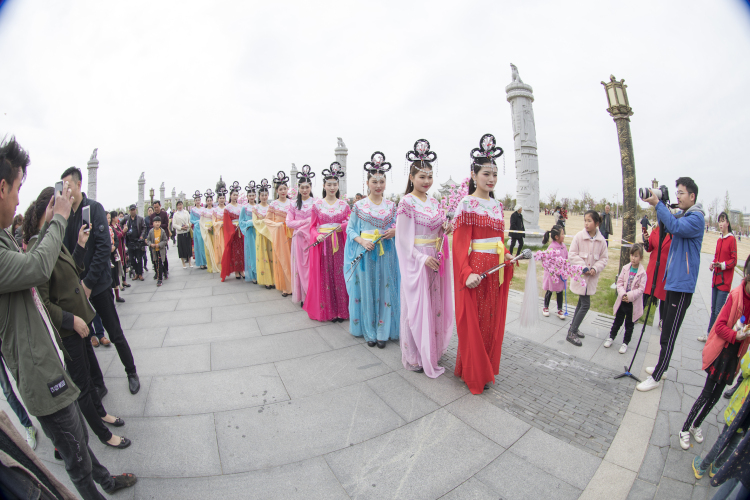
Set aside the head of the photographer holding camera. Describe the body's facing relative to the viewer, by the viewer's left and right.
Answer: facing to the left of the viewer

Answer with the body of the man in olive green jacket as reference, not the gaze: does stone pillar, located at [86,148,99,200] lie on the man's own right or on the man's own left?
on the man's own left

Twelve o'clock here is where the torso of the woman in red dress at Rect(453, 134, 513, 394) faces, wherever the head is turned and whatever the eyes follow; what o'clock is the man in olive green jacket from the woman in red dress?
The man in olive green jacket is roughly at 3 o'clock from the woman in red dress.

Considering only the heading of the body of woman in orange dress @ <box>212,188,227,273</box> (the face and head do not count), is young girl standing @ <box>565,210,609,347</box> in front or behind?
in front

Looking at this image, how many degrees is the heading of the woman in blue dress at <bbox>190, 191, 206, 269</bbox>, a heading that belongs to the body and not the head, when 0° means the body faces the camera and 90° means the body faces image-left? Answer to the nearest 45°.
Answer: approximately 0°

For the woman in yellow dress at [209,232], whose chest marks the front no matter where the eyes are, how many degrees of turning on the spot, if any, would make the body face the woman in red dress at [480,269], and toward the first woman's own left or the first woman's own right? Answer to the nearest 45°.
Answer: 0° — they already face them

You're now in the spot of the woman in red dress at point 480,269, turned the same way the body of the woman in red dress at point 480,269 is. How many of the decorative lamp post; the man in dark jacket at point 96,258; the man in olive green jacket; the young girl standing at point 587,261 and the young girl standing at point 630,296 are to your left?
3

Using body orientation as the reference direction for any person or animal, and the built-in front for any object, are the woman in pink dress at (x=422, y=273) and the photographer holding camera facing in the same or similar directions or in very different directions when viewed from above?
very different directions

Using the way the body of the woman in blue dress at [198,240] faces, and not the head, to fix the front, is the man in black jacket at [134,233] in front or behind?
in front

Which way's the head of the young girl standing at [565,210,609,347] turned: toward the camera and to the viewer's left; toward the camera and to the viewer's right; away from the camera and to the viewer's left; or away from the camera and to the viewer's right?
toward the camera and to the viewer's left

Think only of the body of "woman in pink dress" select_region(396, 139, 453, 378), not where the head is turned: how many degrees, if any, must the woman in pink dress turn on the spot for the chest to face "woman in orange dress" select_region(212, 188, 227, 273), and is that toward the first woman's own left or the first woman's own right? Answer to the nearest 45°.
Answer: approximately 180°

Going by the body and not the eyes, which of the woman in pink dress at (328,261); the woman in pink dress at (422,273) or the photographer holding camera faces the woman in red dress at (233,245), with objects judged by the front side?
the photographer holding camera

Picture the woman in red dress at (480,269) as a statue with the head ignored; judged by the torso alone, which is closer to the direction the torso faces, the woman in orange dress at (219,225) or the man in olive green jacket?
the man in olive green jacket

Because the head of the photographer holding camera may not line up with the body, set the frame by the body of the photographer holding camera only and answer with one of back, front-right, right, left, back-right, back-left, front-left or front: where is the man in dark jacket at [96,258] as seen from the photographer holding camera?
front-left

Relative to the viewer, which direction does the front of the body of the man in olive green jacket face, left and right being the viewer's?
facing to the right of the viewer
